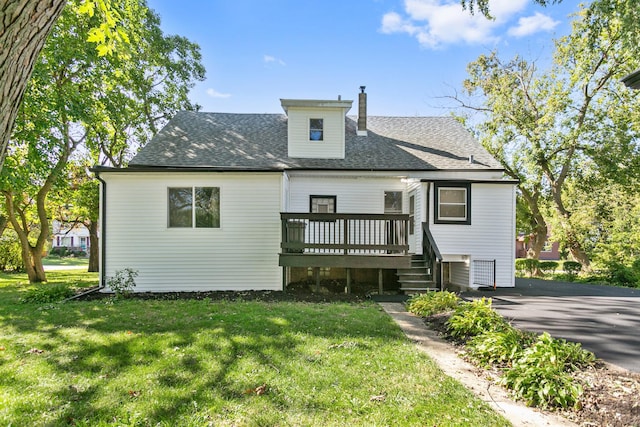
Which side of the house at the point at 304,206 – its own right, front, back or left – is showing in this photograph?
back

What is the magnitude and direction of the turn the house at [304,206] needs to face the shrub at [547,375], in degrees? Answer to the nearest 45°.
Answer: approximately 180°

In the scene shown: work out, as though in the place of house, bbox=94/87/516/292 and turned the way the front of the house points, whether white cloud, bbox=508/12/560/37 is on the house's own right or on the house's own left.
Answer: on the house's own right

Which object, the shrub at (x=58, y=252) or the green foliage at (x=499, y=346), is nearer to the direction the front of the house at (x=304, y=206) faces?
the shrub

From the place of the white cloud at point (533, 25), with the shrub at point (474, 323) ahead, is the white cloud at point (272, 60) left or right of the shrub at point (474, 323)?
right

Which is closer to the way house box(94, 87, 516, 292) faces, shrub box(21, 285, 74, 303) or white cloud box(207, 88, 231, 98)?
the shrub

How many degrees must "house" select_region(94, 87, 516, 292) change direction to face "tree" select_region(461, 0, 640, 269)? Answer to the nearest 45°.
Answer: approximately 45° to its right

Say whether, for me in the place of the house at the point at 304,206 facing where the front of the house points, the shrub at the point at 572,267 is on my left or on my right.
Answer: on my right
